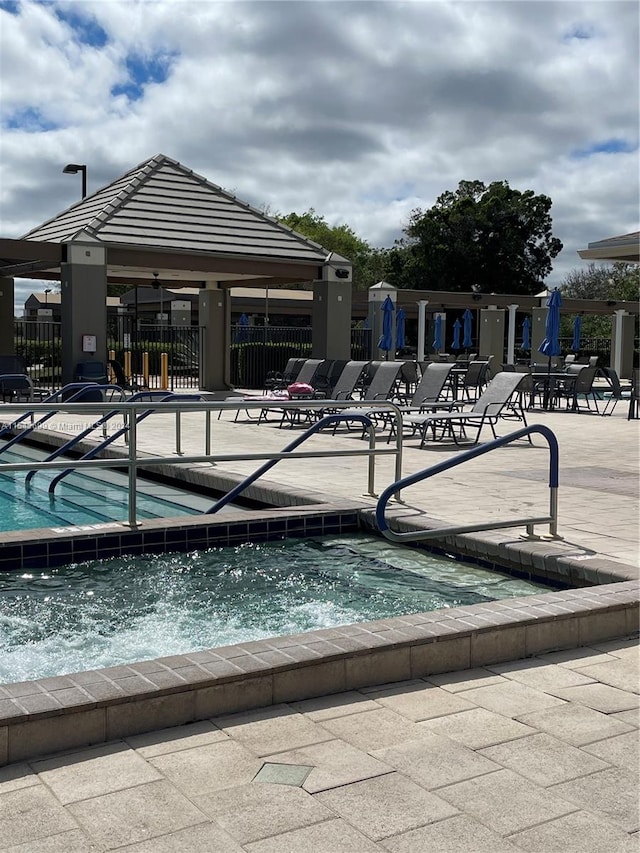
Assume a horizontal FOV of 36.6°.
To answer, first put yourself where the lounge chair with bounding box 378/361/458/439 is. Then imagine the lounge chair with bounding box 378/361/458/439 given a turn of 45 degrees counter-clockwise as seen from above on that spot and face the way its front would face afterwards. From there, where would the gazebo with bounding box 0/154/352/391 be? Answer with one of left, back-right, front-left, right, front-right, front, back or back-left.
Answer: back-right

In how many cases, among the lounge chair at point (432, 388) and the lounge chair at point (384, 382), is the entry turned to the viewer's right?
0

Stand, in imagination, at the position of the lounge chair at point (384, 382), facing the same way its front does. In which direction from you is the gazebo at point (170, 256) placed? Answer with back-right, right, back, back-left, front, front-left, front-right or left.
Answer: right

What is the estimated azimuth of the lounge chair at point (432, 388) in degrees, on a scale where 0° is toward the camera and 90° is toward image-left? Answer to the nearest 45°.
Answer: approximately 45°

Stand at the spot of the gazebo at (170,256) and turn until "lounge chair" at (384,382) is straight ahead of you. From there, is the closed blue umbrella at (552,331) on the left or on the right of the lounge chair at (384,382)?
left

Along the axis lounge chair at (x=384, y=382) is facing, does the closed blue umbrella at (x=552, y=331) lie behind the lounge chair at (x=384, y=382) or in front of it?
behind

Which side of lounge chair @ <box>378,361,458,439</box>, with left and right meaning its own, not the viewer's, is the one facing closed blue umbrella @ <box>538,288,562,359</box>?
back

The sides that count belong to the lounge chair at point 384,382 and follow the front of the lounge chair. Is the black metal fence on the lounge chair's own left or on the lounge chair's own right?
on the lounge chair's own right

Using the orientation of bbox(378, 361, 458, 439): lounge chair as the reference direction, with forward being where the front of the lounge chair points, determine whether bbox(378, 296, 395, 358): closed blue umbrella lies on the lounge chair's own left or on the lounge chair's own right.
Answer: on the lounge chair's own right

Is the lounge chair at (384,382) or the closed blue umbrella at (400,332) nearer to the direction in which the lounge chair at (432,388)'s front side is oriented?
the lounge chair

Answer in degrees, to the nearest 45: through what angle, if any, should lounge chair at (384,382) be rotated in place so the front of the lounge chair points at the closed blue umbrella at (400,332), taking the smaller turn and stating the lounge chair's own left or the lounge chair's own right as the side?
approximately 135° to the lounge chair's own right

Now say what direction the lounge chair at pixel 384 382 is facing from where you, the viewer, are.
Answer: facing the viewer and to the left of the viewer

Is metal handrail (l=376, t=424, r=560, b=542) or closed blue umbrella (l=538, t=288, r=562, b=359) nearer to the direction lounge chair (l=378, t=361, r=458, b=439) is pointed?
the metal handrail

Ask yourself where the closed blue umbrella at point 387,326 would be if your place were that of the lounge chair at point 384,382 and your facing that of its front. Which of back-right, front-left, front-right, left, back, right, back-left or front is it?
back-right

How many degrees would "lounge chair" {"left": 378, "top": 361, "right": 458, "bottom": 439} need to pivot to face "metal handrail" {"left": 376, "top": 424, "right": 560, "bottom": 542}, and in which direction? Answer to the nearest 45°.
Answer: approximately 45° to its left

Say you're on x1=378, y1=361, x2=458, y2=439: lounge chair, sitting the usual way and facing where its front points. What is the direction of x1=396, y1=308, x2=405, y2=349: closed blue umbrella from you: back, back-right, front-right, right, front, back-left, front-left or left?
back-right
